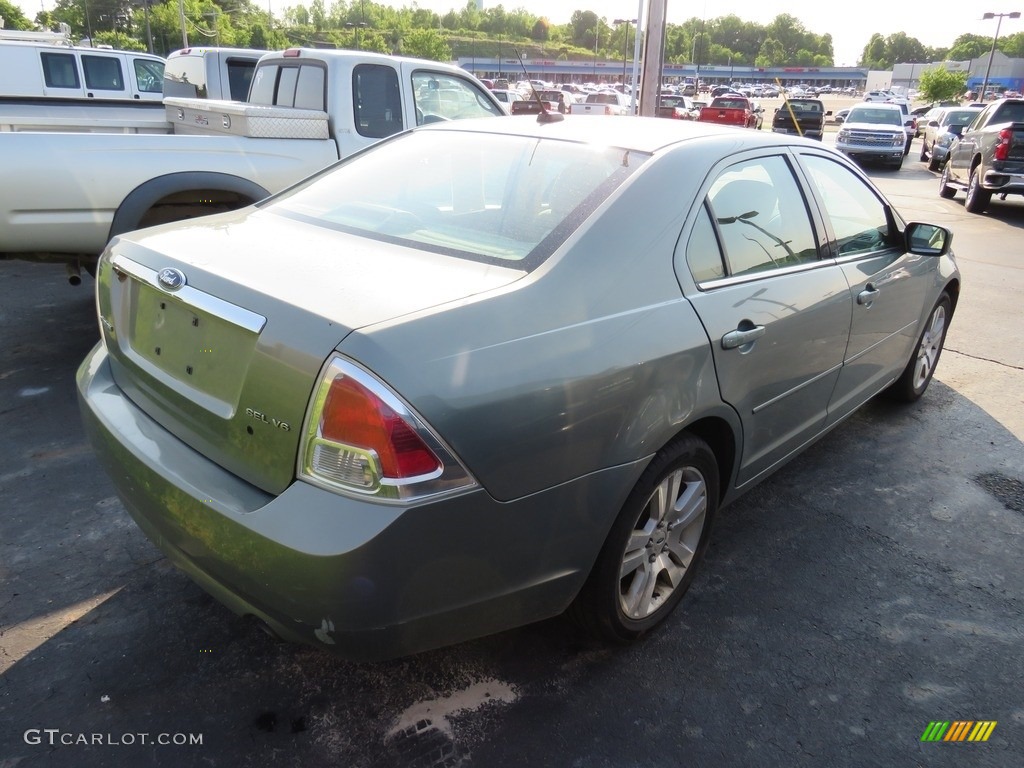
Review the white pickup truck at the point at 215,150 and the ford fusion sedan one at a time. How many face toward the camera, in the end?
0

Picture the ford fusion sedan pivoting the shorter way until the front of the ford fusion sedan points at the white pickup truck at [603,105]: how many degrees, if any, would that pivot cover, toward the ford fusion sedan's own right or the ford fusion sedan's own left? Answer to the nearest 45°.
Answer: approximately 45° to the ford fusion sedan's own left

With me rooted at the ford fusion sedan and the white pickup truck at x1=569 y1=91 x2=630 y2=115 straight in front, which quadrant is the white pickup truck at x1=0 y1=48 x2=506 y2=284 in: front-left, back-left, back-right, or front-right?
front-left

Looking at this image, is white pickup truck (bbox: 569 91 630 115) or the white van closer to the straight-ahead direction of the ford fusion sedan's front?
the white pickup truck

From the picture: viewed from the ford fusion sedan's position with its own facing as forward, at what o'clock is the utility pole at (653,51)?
The utility pole is roughly at 11 o'clock from the ford fusion sedan.

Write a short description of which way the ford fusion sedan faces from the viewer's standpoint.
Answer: facing away from the viewer and to the right of the viewer

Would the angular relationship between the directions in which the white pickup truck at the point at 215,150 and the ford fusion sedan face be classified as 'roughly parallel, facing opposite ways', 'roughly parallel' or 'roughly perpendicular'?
roughly parallel

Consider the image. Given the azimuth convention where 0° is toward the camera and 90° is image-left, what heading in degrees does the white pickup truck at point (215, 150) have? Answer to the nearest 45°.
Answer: approximately 225°

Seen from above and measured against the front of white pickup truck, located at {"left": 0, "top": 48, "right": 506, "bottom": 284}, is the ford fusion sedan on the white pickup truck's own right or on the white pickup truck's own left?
on the white pickup truck's own right

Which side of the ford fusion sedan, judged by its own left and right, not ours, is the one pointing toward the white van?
left

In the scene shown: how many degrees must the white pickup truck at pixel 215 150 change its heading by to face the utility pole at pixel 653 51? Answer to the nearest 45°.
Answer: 0° — it already faces it
